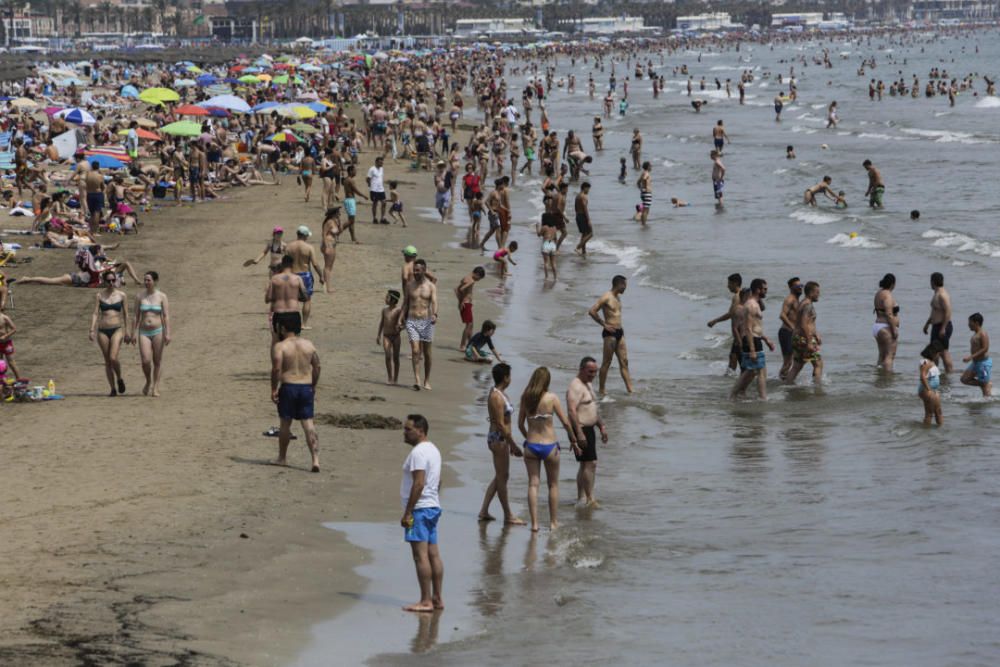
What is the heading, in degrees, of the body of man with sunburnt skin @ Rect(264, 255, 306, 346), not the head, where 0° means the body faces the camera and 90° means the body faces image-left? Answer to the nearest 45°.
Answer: approximately 180°

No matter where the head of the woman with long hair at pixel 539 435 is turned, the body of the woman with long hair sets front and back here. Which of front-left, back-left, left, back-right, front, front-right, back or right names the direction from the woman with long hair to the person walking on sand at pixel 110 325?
front-left

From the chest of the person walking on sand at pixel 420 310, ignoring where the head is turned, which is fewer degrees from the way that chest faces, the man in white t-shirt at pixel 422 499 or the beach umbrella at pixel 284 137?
the man in white t-shirt

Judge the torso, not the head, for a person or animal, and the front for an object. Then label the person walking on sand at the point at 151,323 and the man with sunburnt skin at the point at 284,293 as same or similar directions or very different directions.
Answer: very different directions

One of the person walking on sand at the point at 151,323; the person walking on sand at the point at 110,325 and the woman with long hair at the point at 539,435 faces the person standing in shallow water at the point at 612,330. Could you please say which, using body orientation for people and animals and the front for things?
the woman with long hair

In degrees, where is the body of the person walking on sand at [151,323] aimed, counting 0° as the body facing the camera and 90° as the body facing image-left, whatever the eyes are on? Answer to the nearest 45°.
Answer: approximately 0°

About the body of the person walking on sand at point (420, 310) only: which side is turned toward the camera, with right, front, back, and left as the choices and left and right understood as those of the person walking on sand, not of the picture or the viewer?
front

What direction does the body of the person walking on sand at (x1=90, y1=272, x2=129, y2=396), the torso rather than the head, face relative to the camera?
toward the camera

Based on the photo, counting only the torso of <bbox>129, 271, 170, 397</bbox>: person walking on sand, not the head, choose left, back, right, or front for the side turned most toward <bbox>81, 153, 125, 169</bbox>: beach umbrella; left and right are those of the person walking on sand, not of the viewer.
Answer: back

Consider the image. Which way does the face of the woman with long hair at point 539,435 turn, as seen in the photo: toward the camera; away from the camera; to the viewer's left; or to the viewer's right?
away from the camera
